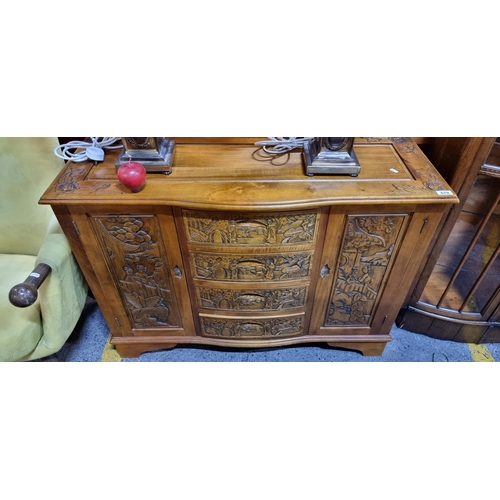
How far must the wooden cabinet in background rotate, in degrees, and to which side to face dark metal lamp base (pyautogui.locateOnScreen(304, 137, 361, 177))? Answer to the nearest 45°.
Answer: approximately 45° to its right

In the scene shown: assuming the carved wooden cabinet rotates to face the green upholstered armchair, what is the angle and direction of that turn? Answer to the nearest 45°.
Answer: approximately 90° to its right

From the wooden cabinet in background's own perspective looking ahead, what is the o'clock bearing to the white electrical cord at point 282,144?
The white electrical cord is roughly at 2 o'clock from the wooden cabinet in background.

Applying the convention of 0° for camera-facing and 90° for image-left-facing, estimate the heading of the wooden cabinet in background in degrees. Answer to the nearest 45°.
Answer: approximately 0°

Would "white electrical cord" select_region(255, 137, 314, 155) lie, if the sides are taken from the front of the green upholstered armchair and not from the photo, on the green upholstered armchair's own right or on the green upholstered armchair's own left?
on the green upholstered armchair's own left

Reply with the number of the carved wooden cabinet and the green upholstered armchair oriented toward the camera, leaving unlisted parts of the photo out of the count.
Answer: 2

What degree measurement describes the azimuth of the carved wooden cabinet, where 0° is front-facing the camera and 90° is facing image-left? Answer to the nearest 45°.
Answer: approximately 0°
